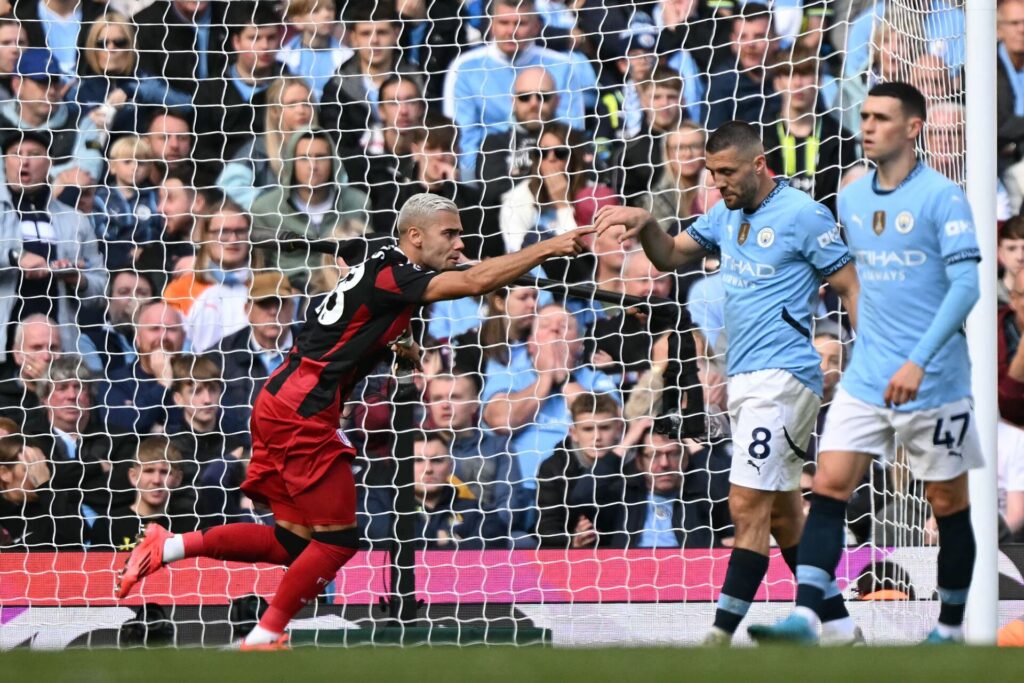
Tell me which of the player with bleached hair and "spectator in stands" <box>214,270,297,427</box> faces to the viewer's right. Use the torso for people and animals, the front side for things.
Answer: the player with bleached hair

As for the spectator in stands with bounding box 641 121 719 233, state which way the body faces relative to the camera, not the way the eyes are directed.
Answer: toward the camera

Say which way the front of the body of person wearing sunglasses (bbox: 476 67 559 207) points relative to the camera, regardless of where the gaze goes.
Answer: toward the camera

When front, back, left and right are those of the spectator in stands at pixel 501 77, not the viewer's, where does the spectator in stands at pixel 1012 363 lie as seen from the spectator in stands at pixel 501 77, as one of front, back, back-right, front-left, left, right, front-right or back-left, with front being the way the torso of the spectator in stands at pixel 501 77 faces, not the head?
front-left

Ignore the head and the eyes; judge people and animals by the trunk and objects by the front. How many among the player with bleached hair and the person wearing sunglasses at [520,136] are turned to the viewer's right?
1

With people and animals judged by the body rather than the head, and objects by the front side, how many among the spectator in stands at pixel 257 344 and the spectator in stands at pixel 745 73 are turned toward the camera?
2

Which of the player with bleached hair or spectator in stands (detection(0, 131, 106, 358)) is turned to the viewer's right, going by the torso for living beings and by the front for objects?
the player with bleached hair

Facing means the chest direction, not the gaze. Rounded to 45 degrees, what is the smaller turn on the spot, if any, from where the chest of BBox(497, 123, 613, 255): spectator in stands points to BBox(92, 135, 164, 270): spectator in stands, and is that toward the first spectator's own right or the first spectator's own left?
approximately 90° to the first spectator's own right

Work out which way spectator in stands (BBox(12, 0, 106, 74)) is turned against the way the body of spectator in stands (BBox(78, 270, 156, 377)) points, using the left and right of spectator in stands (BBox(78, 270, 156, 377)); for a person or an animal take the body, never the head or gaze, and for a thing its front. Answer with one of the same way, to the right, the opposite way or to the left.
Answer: the same way

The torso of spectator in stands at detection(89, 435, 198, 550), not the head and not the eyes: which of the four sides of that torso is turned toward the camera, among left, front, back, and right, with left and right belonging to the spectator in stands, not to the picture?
front

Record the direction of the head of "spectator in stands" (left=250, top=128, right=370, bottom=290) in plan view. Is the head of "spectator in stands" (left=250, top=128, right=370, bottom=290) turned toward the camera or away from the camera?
toward the camera

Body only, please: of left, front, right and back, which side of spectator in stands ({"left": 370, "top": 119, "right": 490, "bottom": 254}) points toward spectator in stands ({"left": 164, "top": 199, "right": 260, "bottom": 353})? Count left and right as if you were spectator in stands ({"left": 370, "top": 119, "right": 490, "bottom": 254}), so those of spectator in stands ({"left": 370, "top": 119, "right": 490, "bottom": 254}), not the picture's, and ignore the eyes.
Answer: right

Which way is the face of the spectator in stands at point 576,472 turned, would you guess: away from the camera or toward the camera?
toward the camera

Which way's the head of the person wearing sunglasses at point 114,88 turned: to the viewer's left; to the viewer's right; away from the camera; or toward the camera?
toward the camera

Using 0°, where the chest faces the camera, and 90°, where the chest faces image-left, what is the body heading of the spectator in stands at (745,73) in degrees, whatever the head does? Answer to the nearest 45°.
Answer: approximately 0°
